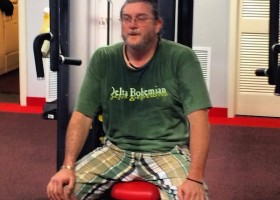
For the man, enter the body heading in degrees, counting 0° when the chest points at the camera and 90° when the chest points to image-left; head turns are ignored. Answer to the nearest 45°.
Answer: approximately 0°
